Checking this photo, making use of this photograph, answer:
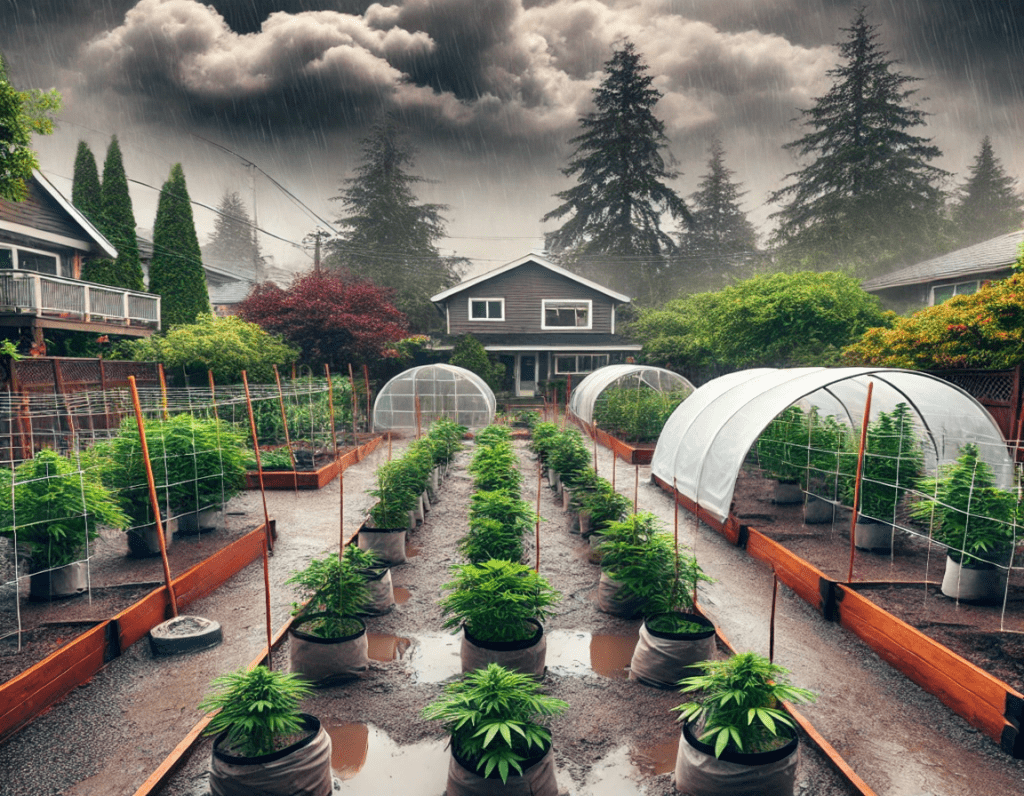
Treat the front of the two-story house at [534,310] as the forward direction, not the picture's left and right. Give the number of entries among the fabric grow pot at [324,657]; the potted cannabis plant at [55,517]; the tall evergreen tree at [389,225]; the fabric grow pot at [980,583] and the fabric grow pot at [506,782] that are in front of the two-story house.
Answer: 4

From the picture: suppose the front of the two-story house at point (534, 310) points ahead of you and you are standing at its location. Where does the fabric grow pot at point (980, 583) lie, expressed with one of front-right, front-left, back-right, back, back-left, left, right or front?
front

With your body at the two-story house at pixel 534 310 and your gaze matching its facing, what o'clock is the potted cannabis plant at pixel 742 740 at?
The potted cannabis plant is roughly at 12 o'clock from the two-story house.

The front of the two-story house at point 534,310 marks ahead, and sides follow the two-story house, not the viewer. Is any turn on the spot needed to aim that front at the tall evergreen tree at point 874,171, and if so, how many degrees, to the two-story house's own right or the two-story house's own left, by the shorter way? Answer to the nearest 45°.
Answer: approximately 90° to the two-story house's own left

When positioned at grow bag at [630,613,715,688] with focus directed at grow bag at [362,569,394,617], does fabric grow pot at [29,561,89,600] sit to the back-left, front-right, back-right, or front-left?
front-left

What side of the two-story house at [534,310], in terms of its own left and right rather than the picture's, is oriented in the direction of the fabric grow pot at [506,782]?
front

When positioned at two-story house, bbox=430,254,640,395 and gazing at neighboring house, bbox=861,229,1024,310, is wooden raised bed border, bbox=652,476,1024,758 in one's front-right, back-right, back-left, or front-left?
front-right

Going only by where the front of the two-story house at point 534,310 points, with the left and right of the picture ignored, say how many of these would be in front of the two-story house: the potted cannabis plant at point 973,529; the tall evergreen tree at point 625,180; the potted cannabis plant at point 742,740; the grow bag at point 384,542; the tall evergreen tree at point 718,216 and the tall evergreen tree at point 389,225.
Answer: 3

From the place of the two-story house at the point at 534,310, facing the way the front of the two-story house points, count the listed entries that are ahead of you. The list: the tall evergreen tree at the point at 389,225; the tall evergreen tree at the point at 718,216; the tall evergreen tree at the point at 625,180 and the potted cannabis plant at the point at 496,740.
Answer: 1

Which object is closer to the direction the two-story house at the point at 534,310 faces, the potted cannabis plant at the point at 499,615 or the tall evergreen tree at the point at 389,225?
the potted cannabis plant

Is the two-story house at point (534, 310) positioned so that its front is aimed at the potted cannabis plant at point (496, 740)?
yes

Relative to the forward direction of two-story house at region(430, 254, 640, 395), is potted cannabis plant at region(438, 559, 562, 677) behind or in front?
in front

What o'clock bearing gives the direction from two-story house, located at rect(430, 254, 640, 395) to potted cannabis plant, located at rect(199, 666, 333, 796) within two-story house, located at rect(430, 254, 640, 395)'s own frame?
The potted cannabis plant is roughly at 12 o'clock from the two-story house.

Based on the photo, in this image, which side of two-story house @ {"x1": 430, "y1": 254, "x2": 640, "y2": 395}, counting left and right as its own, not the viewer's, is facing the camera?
front

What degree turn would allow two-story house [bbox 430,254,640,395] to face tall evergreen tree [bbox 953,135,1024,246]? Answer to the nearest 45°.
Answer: approximately 135° to its left

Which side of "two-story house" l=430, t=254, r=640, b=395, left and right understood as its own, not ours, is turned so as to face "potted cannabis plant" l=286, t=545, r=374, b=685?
front

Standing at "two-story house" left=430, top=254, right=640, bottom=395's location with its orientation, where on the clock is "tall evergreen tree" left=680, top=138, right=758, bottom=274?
The tall evergreen tree is roughly at 7 o'clock from the two-story house.

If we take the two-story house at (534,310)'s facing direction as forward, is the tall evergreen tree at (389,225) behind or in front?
behind

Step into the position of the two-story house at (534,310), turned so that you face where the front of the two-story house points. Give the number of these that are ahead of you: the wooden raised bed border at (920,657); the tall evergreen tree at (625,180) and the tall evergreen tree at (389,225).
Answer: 1
